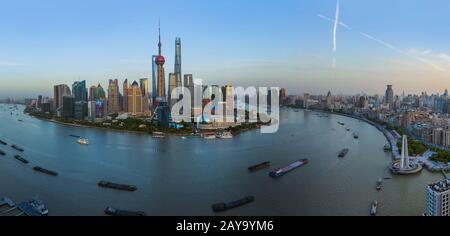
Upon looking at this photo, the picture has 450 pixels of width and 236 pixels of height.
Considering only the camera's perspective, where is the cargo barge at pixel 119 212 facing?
facing to the right of the viewer

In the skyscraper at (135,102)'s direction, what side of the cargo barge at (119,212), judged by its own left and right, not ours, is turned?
left

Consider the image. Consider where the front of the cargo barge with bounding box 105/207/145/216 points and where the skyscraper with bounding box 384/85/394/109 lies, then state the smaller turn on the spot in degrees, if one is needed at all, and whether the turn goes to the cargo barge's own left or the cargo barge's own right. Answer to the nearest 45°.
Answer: approximately 45° to the cargo barge's own left

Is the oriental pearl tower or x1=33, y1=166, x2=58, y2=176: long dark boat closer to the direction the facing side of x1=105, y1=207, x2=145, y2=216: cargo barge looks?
the oriental pearl tower

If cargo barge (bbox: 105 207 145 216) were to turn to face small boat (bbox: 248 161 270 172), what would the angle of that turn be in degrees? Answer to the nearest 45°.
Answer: approximately 45° to its left

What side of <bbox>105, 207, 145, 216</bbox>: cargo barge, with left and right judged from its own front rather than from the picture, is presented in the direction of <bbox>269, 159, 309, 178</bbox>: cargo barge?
front

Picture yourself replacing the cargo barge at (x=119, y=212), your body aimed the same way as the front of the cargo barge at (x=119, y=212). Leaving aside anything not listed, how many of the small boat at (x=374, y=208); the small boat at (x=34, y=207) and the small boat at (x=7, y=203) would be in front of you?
1

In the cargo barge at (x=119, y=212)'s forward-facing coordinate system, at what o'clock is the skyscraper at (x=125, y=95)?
The skyscraper is roughly at 9 o'clock from the cargo barge.
